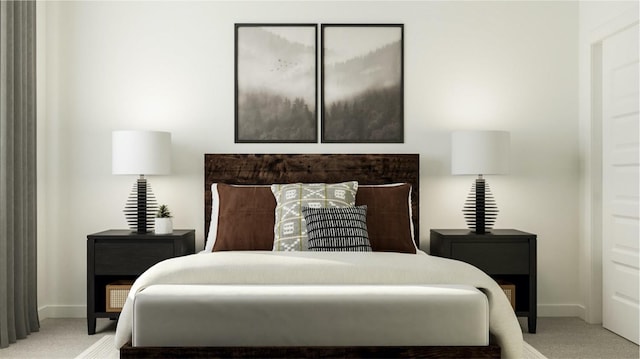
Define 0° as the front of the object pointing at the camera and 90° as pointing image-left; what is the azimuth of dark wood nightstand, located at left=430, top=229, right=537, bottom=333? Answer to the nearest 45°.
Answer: approximately 0°

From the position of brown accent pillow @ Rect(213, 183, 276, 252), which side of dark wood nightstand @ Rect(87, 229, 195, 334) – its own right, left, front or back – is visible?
left

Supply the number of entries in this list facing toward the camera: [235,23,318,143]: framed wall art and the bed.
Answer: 2

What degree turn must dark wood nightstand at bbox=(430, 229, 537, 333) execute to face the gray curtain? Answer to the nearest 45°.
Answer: approximately 90° to its right

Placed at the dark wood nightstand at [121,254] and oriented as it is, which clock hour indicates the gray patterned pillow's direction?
The gray patterned pillow is roughly at 10 o'clock from the dark wood nightstand.

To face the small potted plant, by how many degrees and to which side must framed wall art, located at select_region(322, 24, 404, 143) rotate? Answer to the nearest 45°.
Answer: approximately 90° to its right

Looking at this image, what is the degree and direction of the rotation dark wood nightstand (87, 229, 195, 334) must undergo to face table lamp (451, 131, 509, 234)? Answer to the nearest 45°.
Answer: approximately 90° to its left

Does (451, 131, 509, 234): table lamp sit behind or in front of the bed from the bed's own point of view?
behind
